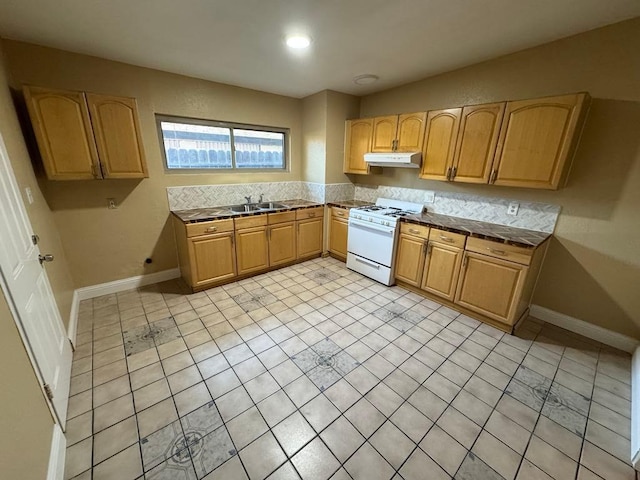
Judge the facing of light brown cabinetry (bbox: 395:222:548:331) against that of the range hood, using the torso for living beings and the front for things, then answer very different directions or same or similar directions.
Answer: same or similar directions

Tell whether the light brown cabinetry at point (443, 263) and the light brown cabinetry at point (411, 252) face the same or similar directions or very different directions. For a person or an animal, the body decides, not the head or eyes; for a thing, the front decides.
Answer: same or similar directions

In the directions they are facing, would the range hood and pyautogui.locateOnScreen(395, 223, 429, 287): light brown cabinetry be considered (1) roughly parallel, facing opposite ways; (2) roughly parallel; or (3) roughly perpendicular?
roughly parallel

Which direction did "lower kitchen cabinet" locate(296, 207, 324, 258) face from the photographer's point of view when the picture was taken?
facing the viewer and to the right of the viewer

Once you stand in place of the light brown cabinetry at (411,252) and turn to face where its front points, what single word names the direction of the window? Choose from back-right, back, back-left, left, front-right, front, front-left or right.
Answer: front-right

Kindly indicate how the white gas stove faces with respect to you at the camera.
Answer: facing the viewer and to the left of the viewer

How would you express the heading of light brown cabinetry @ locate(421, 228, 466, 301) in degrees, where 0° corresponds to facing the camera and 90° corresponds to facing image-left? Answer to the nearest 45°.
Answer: approximately 45°

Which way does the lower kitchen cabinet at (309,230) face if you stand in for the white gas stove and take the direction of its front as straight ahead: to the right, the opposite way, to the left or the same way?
to the left

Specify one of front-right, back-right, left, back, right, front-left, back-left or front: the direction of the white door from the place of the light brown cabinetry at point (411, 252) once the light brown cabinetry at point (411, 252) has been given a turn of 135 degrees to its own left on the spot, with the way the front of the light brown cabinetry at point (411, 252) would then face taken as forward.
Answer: back-right
